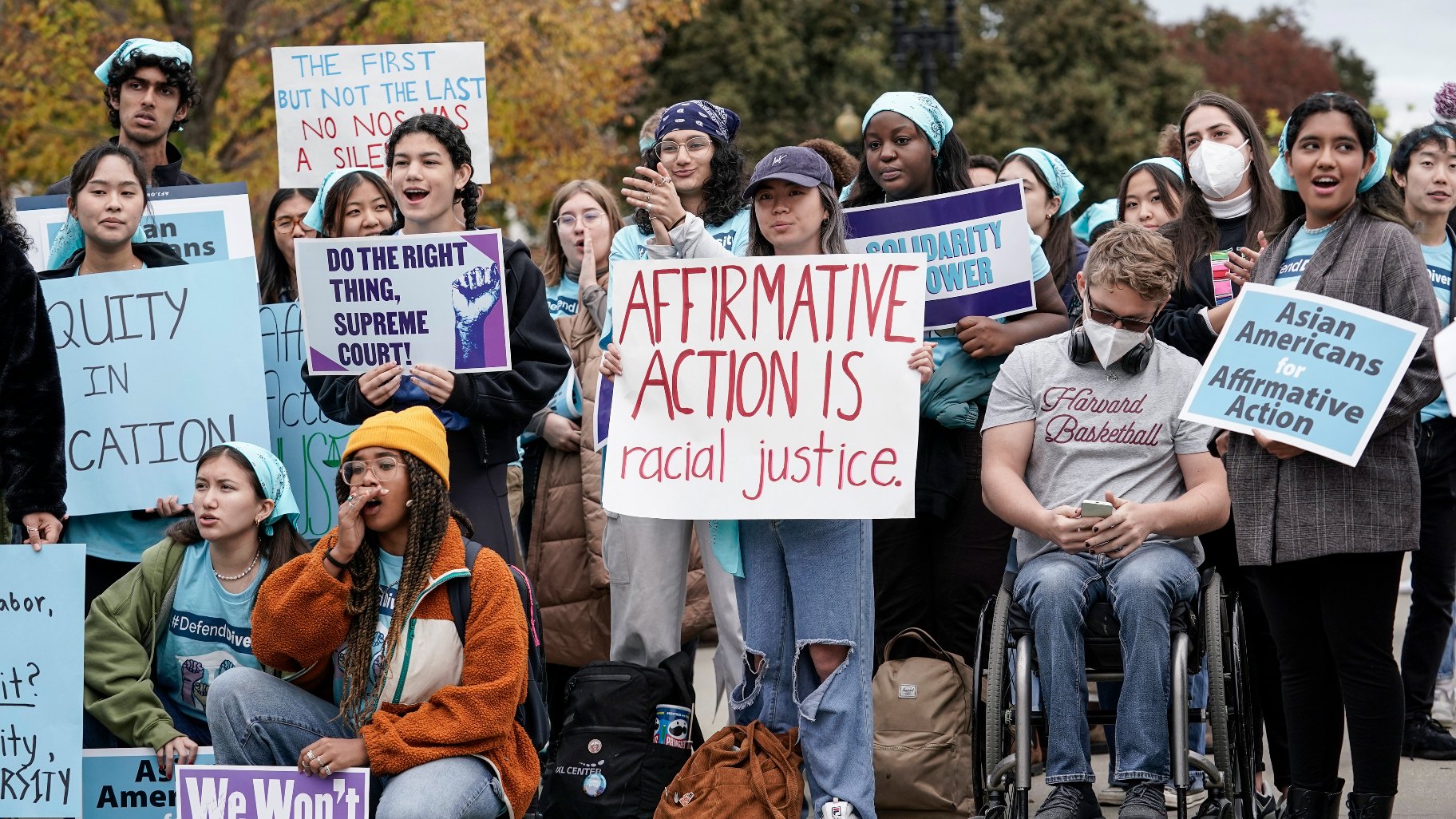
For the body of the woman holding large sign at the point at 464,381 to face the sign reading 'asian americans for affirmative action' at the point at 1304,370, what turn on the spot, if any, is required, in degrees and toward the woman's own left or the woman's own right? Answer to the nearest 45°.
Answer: approximately 90° to the woman's own left

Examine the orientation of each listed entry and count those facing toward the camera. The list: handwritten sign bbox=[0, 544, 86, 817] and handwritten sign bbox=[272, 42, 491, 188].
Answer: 2

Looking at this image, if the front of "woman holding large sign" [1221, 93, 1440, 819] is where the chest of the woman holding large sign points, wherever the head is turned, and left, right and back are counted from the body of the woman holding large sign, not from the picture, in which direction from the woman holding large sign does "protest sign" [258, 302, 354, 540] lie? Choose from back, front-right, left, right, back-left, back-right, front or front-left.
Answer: front-right

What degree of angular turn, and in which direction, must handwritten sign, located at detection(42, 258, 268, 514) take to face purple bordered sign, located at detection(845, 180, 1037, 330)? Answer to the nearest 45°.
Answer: approximately 90° to its left

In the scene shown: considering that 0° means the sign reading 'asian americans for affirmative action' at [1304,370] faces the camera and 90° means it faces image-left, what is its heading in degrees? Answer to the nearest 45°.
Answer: approximately 0°

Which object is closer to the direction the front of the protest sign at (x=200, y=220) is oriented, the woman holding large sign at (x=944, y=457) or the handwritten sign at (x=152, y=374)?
the handwritten sign
